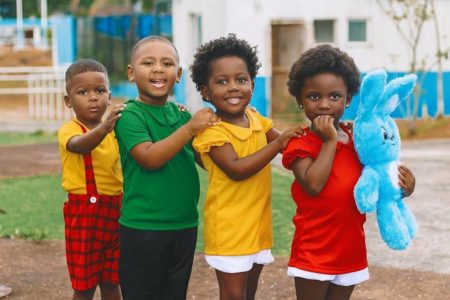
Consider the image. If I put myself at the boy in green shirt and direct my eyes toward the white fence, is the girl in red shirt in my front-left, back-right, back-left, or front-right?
back-right

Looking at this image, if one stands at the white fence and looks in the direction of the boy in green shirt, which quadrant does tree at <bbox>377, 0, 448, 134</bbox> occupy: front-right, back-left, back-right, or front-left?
front-left

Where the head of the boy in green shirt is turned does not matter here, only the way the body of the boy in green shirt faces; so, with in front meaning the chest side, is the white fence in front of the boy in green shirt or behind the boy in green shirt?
behind

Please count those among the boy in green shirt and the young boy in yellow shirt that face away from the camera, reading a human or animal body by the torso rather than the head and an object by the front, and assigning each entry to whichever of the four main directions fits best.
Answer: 0

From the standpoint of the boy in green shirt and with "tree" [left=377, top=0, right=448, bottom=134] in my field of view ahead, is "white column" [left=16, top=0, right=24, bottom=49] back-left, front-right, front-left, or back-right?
front-left

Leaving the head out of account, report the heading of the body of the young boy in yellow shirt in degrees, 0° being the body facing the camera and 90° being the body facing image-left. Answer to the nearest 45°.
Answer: approximately 315°

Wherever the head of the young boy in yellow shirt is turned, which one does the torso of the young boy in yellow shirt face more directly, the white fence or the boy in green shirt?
the boy in green shirt

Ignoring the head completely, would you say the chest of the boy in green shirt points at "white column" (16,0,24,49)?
no

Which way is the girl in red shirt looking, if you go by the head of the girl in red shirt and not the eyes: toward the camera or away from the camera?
toward the camera

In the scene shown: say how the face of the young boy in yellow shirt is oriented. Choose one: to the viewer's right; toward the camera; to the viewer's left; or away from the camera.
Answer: toward the camera

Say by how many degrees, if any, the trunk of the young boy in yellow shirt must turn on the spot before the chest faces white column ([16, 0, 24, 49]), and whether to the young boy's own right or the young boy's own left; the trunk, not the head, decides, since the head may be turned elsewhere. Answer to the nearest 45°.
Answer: approximately 135° to the young boy's own left

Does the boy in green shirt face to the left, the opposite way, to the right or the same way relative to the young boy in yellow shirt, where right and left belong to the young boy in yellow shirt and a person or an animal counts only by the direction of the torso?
the same way

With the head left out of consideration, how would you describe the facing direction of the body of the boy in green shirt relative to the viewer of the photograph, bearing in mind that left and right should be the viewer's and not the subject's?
facing the viewer and to the right of the viewer

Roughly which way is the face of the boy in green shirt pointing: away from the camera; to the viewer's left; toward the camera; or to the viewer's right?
toward the camera

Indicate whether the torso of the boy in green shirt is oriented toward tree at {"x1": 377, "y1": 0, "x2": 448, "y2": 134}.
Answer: no
